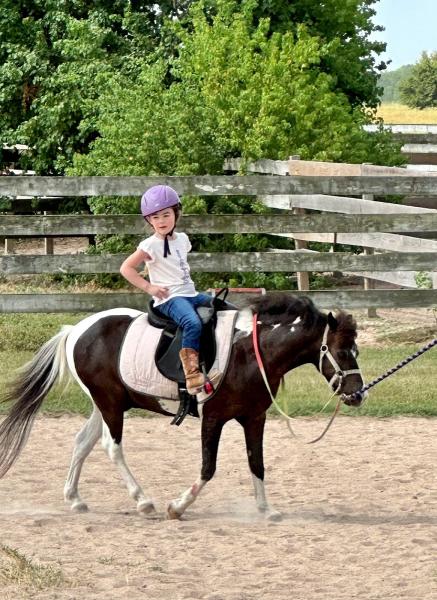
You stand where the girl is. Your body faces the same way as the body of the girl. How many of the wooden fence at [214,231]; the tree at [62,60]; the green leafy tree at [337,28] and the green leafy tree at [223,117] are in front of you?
0

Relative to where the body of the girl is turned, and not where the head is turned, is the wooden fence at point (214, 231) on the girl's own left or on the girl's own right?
on the girl's own left

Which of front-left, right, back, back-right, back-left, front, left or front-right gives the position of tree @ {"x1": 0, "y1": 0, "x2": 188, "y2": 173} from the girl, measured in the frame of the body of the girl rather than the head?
back-left

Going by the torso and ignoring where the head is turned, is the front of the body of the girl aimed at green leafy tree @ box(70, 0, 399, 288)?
no

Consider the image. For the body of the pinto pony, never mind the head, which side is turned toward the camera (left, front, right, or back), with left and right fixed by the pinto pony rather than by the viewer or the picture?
right

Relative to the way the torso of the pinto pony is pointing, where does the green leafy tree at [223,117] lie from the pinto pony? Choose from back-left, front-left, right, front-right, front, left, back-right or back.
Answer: left

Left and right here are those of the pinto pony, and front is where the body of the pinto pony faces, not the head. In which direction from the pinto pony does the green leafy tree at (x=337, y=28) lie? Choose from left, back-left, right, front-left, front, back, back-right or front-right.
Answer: left

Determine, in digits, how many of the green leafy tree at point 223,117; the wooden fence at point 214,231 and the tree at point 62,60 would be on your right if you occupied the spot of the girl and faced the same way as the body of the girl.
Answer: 0

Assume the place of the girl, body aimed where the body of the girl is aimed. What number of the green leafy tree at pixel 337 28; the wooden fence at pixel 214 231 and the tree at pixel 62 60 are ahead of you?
0

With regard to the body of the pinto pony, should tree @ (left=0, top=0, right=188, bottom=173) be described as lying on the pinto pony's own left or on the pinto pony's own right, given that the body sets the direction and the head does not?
on the pinto pony's own left

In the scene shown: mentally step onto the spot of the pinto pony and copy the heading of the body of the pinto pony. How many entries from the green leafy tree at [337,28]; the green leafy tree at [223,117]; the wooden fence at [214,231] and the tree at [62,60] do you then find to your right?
0

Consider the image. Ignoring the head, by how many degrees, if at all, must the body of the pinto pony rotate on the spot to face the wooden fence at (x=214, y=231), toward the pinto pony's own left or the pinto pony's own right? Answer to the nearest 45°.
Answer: approximately 90° to the pinto pony's own left
